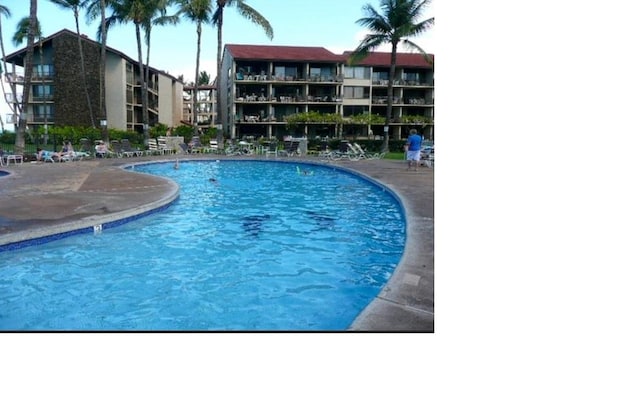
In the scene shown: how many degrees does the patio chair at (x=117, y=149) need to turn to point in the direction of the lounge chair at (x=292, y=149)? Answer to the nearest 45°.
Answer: approximately 45° to its left

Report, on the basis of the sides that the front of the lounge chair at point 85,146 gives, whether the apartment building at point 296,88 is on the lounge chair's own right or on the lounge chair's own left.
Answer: on the lounge chair's own left

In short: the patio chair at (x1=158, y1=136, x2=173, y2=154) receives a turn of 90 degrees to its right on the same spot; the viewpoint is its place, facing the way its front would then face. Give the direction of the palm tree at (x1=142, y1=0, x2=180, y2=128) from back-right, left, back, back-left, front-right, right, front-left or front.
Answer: back-right

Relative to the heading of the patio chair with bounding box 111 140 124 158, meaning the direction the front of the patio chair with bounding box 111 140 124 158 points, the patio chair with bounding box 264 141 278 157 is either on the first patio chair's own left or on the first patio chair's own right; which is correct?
on the first patio chair's own left

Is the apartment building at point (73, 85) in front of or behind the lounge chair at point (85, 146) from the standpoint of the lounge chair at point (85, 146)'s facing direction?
behind

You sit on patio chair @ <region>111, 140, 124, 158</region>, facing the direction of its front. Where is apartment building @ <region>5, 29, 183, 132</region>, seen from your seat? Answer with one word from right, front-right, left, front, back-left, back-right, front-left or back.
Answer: back-left

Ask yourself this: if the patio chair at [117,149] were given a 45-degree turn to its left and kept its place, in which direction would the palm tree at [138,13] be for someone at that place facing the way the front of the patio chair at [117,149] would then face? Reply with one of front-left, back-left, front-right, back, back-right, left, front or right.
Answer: left

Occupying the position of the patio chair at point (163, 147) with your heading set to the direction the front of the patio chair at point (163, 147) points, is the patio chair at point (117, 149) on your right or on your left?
on your right
